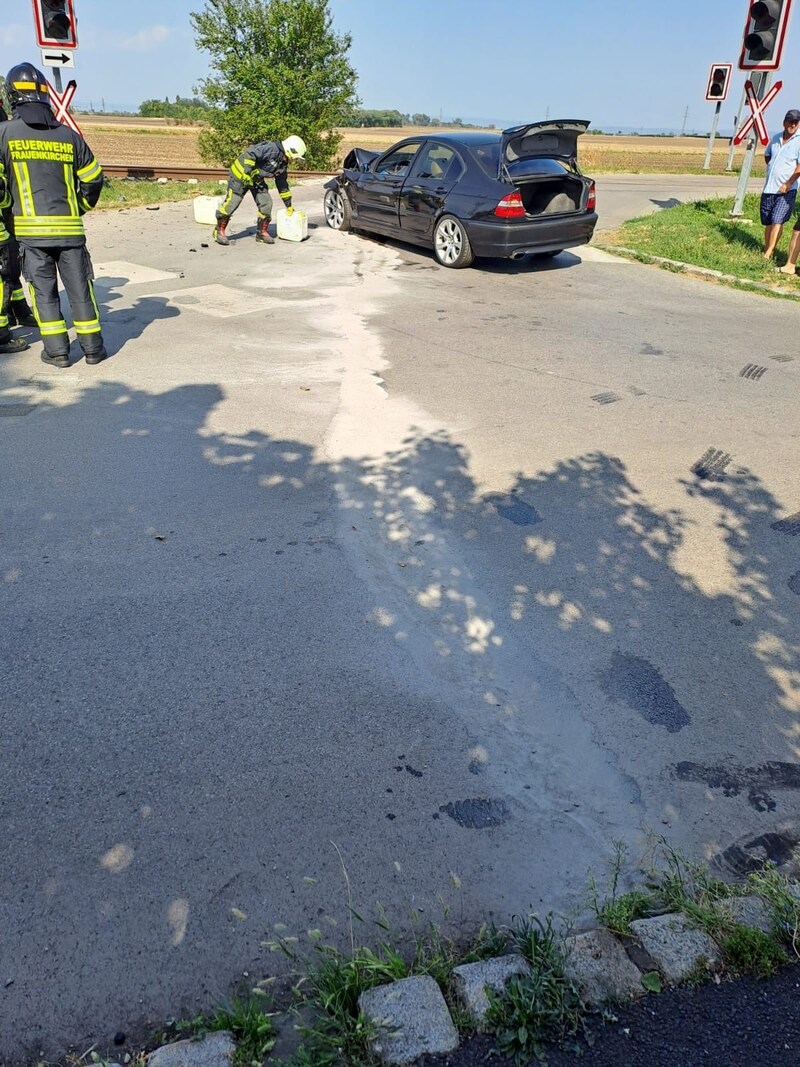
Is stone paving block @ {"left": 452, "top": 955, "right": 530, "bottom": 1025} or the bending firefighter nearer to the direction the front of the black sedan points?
the bending firefighter

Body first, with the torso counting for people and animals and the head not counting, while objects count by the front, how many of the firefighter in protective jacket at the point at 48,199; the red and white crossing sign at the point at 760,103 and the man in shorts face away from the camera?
1

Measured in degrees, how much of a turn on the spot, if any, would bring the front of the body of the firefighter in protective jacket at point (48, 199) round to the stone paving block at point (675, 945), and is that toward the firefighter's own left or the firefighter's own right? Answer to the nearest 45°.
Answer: approximately 180°

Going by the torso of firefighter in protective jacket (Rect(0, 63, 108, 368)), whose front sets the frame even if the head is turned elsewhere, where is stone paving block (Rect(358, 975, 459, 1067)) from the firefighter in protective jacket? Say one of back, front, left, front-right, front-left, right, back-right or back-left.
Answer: back

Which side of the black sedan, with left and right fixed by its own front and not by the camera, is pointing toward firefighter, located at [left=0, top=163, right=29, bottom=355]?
left

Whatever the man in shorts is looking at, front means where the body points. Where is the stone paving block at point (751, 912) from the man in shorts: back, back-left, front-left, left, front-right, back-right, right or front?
front-left

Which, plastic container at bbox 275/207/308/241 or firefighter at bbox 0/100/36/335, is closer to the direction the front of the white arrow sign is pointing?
the firefighter

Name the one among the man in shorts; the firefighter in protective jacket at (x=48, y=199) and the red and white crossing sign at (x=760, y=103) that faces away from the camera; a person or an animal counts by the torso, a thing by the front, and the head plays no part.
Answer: the firefighter in protective jacket

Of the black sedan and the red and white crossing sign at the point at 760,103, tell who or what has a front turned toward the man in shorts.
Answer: the red and white crossing sign

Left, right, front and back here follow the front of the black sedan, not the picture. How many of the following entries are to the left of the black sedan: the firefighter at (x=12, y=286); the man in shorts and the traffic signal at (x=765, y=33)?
1

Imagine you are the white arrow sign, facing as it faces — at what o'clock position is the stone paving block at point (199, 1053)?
The stone paving block is roughly at 12 o'clock from the white arrow sign.

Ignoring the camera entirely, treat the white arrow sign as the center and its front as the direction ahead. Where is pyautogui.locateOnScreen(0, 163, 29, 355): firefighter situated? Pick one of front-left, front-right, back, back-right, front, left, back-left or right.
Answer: front

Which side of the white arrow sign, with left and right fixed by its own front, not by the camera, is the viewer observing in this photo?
front

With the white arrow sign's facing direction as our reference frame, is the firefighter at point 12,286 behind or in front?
in front

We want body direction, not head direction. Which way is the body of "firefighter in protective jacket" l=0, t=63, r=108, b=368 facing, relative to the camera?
away from the camera

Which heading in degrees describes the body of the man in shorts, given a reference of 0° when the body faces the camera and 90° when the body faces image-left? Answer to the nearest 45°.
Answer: approximately 45°

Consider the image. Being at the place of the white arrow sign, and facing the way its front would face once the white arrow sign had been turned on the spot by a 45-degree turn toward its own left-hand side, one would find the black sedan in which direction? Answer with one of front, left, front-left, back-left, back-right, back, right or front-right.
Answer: front

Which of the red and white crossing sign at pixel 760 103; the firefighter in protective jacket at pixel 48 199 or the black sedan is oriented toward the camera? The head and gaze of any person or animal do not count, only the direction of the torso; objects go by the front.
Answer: the red and white crossing sign

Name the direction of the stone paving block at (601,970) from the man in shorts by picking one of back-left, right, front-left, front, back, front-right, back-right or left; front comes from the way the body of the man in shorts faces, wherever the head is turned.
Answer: front-left

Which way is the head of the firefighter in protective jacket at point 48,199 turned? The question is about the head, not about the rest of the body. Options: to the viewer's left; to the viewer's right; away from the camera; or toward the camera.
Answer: away from the camera
